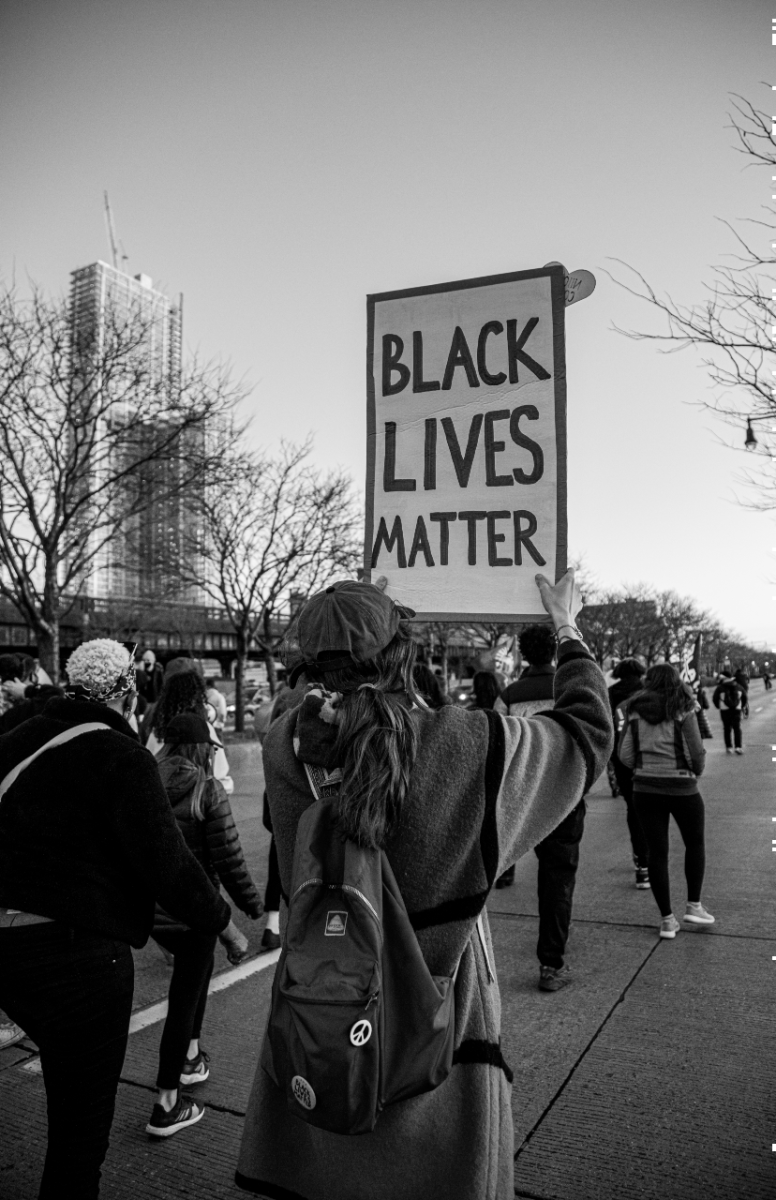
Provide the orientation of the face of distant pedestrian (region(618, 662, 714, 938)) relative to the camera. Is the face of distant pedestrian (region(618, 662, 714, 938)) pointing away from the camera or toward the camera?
away from the camera

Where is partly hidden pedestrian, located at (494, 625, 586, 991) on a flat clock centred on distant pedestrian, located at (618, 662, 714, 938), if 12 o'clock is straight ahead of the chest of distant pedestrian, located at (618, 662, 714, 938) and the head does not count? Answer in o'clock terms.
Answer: partly hidden pedestrian, located at (494, 625, 586, 991) is roughly at 7 o'clock from distant pedestrian, located at (618, 662, 714, 938).

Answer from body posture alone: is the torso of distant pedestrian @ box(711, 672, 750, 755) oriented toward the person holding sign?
no

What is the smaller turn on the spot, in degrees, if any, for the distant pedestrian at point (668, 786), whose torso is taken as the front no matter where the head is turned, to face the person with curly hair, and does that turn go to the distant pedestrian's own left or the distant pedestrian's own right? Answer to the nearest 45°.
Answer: approximately 180°

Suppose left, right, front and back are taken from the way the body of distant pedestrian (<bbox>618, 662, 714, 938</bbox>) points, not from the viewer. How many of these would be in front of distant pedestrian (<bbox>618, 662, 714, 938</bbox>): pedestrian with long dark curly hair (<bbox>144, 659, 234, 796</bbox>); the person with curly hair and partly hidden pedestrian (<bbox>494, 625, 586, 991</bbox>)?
0

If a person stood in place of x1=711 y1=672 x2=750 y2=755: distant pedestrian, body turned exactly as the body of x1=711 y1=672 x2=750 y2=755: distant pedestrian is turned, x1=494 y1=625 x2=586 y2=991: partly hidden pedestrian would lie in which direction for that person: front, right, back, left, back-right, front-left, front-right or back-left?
back

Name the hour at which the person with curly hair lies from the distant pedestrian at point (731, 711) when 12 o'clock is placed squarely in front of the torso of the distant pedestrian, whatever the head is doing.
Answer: The person with curly hair is roughly at 6 o'clock from the distant pedestrian.

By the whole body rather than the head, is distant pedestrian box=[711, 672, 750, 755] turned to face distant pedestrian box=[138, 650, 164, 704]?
no

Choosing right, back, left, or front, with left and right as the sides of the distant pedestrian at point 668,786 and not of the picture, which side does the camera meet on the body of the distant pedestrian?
back

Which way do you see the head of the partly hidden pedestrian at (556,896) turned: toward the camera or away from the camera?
away from the camera

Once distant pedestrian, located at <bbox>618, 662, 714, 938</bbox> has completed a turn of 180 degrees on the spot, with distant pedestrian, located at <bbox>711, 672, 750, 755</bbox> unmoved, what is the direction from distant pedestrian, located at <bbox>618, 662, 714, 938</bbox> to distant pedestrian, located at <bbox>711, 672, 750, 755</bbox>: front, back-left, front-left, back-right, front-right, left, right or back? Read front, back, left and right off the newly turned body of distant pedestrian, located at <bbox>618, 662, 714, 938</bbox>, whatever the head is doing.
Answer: back

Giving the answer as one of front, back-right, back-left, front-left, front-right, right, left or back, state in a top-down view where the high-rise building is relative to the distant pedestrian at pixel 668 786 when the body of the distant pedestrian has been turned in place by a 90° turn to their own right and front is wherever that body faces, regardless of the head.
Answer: back-left

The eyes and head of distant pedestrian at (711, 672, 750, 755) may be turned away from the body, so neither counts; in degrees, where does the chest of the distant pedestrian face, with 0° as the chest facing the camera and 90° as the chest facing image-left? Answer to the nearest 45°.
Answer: approximately 180°
